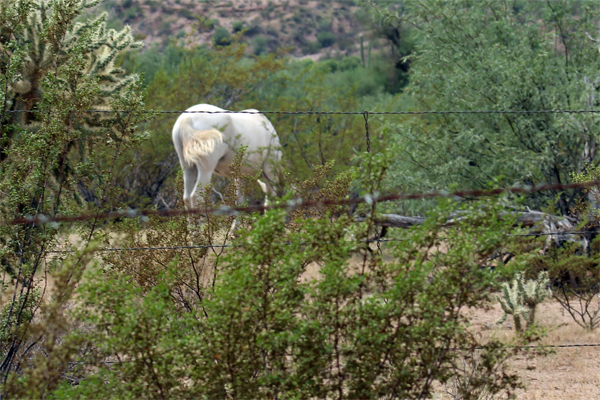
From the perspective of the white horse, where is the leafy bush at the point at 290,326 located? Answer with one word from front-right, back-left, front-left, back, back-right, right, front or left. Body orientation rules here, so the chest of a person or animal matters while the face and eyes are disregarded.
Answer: back-right

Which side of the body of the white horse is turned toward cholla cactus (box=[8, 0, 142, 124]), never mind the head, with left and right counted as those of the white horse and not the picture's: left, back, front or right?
back

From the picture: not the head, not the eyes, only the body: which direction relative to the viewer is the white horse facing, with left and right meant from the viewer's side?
facing away from the viewer and to the right of the viewer

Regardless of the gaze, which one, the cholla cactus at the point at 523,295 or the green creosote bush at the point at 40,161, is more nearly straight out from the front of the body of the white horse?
the cholla cactus

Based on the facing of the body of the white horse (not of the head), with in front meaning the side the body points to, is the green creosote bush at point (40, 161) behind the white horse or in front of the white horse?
behind

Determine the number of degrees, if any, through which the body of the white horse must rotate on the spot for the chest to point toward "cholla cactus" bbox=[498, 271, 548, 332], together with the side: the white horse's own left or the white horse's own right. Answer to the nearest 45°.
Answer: approximately 90° to the white horse's own right

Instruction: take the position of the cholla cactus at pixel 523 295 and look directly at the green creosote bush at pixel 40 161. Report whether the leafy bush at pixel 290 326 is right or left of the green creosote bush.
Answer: left
